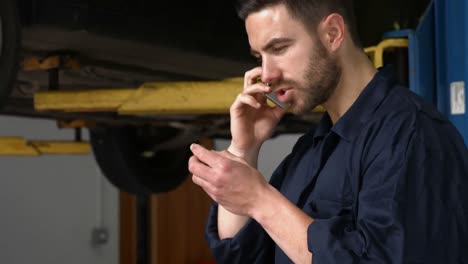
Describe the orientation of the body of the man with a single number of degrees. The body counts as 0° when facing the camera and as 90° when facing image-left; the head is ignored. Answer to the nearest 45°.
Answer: approximately 45°

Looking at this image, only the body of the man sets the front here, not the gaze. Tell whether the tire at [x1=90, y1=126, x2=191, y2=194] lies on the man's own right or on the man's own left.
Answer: on the man's own right
